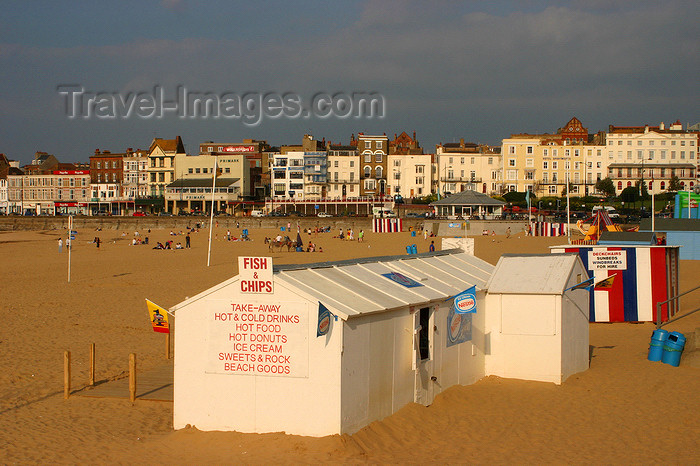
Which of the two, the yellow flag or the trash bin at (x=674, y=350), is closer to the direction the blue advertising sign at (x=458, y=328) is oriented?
the trash bin

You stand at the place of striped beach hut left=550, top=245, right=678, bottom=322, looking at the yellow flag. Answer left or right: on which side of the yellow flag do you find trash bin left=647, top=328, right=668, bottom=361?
left

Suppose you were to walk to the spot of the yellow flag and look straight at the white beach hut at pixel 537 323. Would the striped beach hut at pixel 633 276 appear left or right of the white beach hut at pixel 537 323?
left

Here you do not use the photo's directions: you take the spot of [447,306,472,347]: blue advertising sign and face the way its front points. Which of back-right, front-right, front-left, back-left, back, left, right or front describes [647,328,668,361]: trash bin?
left

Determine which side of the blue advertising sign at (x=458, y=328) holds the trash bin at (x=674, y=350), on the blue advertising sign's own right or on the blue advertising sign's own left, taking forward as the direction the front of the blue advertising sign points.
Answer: on the blue advertising sign's own left

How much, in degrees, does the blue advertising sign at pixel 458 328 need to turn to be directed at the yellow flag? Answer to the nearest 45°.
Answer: approximately 135° to its right

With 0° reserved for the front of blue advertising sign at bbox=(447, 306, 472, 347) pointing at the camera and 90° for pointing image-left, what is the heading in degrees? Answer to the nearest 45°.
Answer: approximately 315°

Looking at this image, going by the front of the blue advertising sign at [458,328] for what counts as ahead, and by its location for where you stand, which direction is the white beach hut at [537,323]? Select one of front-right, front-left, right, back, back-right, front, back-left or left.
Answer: left

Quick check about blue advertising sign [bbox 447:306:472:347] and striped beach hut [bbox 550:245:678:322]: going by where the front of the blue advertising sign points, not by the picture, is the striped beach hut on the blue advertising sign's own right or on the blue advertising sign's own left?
on the blue advertising sign's own left
